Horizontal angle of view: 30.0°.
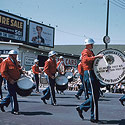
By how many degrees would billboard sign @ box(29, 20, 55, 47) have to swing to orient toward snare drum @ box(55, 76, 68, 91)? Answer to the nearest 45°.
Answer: approximately 45° to its right

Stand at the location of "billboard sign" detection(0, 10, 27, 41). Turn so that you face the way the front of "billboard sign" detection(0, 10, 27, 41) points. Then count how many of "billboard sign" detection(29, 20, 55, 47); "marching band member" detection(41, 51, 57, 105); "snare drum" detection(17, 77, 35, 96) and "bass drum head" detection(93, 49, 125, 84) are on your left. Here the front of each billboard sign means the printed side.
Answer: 1

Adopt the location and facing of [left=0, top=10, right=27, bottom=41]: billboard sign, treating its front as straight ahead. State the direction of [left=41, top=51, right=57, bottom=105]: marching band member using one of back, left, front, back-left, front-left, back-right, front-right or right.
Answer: front-right

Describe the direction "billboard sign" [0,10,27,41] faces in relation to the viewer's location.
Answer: facing the viewer and to the right of the viewer

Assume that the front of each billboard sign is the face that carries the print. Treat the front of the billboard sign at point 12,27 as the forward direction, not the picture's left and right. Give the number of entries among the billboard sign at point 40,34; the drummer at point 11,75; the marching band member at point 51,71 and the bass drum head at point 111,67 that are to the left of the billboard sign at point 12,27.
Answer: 1
